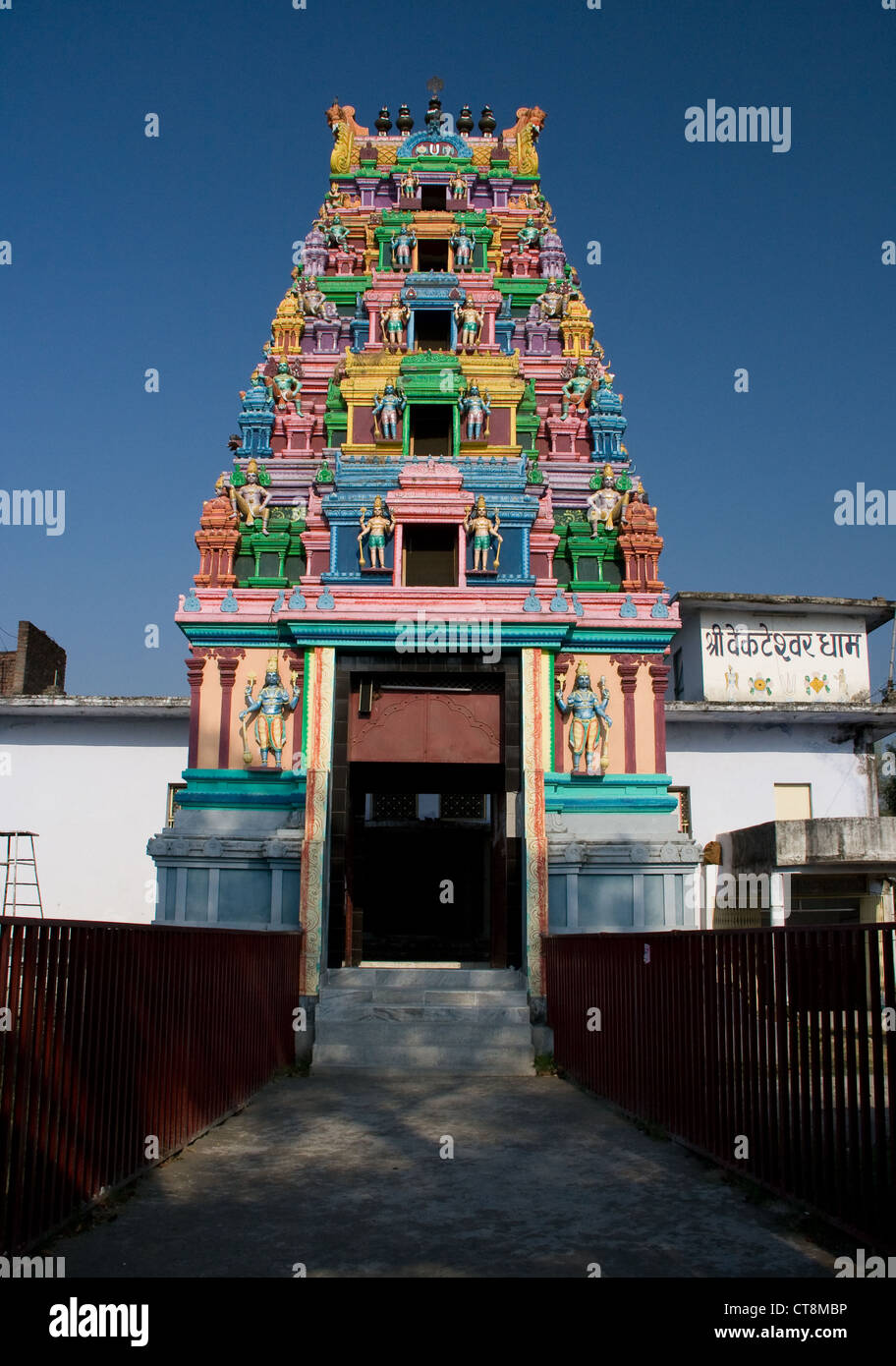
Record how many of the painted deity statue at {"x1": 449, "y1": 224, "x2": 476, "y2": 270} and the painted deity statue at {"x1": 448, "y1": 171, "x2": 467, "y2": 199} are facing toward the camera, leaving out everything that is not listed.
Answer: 2

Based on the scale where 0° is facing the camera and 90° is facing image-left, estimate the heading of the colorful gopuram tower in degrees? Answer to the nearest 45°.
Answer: approximately 0°

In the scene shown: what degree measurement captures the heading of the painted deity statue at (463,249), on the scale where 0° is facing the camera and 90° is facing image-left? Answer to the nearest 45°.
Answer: approximately 0°

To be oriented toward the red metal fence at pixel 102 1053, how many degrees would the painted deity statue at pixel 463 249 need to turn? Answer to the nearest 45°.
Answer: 0° — it already faces it

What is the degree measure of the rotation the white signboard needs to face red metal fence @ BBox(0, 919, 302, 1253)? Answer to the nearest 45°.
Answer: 0° — it already faces it
